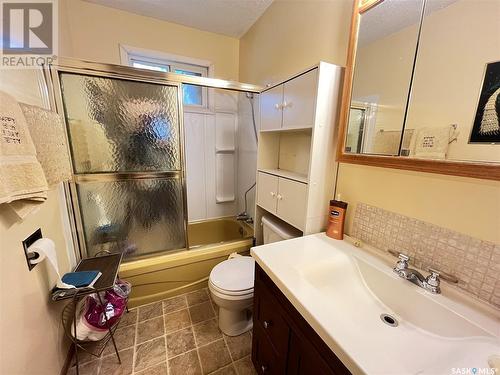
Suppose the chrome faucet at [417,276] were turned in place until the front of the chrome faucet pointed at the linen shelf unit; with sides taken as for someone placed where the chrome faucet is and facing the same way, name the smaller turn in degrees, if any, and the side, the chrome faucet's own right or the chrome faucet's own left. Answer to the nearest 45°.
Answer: approximately 45° to the chrome faucet's own right

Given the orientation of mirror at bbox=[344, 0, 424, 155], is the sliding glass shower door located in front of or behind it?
in front

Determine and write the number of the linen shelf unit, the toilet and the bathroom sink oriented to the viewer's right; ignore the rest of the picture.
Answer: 0

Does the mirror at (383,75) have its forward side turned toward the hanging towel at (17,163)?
yes

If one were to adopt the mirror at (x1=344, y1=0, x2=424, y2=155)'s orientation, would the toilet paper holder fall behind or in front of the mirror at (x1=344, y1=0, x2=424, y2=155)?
in front

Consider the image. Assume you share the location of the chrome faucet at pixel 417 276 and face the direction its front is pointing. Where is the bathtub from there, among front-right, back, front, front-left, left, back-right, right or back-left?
front-right

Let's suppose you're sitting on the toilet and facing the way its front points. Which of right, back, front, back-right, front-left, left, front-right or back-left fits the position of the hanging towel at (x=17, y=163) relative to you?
front

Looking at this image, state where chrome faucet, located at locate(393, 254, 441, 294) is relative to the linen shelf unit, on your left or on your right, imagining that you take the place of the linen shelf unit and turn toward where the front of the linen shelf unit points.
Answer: on your left

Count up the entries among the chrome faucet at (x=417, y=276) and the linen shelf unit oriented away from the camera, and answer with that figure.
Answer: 0

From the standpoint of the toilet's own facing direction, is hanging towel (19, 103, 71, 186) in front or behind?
in front

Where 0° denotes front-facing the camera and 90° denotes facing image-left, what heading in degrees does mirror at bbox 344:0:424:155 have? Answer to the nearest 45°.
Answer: approximately 45°

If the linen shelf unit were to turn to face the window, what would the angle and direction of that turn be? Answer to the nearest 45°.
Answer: approximately 90° to its right
